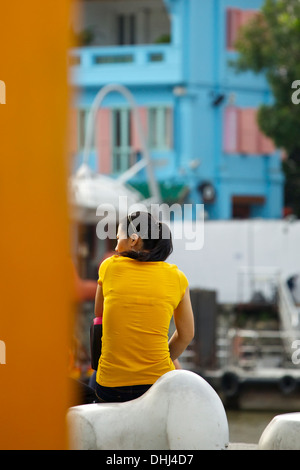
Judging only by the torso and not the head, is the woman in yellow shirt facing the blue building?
yes

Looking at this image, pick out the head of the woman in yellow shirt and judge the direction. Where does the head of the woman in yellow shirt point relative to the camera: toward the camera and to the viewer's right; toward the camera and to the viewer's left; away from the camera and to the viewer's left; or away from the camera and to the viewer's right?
away from the camera and to the viewer's left

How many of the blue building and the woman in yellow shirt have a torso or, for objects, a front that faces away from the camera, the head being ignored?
1

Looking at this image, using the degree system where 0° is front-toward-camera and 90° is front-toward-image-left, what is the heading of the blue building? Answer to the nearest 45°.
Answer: approximately 45°

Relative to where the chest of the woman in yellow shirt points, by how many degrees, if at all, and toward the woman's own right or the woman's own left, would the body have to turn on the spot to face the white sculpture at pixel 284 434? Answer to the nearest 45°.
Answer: approximately 135° to the woman's own right

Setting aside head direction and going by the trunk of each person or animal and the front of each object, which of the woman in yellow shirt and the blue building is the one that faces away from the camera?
the woman in yellow shirt

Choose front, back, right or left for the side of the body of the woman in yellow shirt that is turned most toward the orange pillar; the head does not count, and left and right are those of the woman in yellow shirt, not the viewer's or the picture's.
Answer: back

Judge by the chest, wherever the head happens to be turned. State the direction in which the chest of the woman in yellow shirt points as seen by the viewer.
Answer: away from the camera
